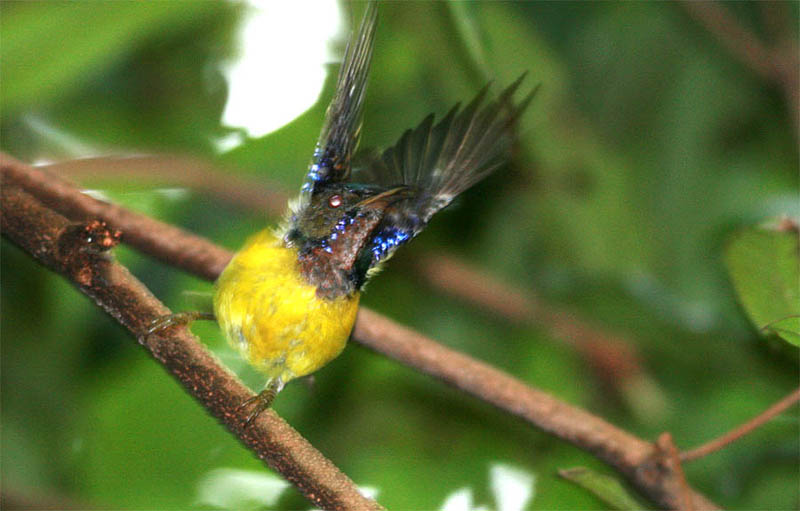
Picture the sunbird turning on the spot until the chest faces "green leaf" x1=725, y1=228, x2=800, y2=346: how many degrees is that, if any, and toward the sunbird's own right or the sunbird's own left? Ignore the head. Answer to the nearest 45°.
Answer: approximately 45° to the sunbird's own left

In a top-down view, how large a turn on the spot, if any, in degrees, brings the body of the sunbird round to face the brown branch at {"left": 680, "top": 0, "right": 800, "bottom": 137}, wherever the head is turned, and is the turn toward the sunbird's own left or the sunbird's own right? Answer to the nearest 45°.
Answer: approximately 90° to the sunbird's own left
